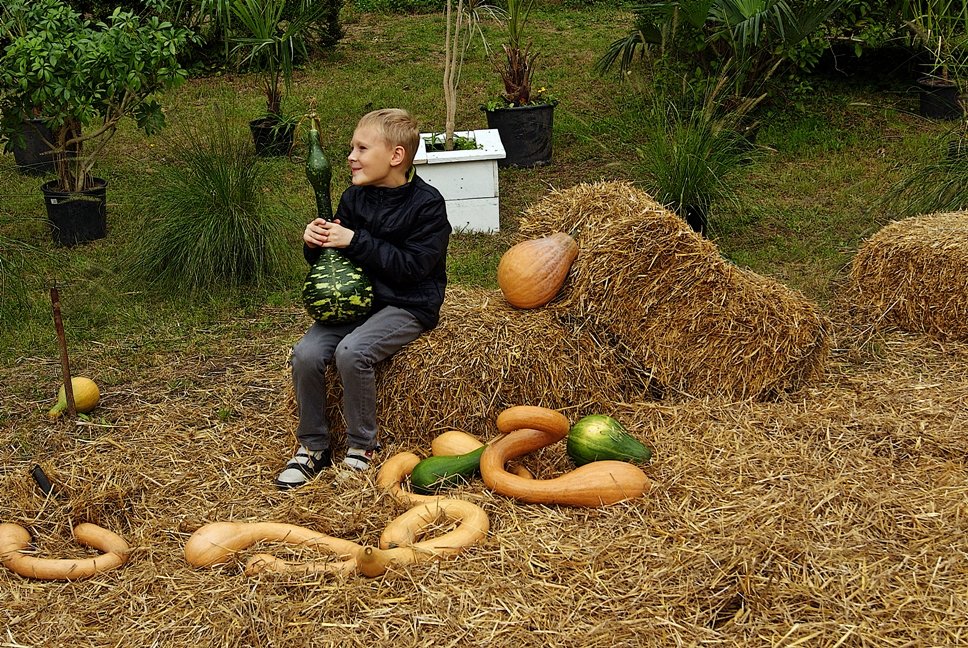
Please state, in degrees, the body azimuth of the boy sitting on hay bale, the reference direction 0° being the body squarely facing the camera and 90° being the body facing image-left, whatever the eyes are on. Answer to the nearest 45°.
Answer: approximately 45°

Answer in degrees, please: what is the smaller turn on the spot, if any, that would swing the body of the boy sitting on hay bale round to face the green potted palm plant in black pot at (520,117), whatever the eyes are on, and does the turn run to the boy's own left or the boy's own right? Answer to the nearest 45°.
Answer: approximately 135° to the boy's own right

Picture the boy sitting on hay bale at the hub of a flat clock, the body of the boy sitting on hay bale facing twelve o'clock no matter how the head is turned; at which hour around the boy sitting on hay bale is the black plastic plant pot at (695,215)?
The black plastic plant pot is roughly at 6 o'clock from the boy sitting on hay bale.

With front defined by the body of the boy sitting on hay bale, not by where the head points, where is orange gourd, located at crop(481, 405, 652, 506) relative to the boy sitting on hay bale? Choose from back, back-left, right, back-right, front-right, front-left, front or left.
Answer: left

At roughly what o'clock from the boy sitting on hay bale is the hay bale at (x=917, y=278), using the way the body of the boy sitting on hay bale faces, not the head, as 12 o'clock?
The hay bale is roughly at 7 o'clock from the boy sitting on hay bale.

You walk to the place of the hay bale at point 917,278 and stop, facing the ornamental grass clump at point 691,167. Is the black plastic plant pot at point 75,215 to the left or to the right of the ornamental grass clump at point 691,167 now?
left

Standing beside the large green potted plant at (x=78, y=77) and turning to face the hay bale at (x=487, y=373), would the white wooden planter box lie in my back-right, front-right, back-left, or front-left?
front-left

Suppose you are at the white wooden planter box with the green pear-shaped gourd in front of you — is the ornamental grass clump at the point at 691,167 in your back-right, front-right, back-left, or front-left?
front-left

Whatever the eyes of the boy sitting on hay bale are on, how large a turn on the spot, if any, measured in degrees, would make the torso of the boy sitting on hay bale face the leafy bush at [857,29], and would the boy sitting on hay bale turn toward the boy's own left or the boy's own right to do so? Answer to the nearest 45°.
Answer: approximately 180°

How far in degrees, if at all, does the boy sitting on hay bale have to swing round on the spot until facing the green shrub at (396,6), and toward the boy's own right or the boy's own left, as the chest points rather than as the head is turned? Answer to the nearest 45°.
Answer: approximately 135° to the boy's own right

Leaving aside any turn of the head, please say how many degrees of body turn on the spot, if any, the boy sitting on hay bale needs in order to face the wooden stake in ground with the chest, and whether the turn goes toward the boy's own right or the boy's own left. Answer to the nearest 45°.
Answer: approximately 45° to the boy's own right
